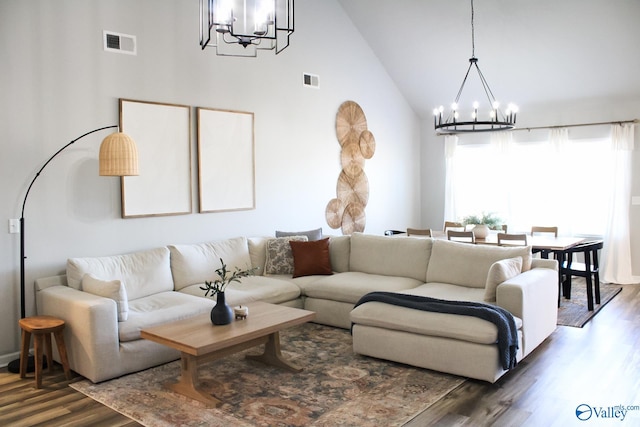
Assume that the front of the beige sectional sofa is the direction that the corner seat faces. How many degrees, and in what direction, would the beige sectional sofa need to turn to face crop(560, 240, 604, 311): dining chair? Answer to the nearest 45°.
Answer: approximately 135° to its left

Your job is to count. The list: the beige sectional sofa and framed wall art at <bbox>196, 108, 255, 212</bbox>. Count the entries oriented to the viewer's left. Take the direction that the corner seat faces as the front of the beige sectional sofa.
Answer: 0

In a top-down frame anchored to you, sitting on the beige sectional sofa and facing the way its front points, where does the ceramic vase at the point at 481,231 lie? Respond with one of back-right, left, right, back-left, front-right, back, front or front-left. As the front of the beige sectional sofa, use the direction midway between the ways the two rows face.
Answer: back-left

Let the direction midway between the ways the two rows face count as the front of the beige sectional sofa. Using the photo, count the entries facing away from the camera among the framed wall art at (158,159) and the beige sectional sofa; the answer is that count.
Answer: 0

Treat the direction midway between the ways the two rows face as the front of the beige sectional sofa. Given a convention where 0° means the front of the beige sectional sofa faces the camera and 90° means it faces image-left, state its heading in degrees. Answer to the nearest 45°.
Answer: approximately 0°

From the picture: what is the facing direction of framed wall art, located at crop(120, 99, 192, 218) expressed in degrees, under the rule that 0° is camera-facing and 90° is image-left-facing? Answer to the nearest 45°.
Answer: approximately 315°

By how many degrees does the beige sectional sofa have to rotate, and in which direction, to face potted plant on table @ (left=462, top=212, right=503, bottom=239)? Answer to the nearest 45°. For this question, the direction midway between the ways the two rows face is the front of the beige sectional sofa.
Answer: approximately 135° to its left

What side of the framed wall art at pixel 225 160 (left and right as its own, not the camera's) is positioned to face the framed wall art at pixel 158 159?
right

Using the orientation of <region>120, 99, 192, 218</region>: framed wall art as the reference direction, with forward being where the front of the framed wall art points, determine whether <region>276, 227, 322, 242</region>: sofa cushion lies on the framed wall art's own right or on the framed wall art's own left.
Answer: on the framed wall art's own left

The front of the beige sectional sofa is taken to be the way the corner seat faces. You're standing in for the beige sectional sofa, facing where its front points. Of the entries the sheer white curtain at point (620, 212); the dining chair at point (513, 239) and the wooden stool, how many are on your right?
1
